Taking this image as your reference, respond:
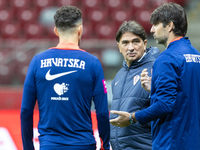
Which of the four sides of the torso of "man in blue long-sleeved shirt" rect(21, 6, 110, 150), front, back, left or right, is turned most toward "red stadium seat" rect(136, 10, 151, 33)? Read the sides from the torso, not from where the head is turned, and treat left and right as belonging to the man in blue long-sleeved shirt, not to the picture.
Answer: front

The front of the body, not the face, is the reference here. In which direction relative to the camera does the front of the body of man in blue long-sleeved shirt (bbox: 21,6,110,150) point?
away from the camera

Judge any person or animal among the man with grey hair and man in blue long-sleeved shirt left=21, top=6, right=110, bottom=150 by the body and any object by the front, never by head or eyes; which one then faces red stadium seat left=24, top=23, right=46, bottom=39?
the man in blue long-sleeved shirt

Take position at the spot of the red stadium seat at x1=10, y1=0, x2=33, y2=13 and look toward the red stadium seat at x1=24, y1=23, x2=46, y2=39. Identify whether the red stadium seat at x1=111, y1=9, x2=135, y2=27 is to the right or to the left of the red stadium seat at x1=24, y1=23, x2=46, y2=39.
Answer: left

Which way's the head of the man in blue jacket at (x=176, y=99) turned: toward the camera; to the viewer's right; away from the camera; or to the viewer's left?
to the viewer's left

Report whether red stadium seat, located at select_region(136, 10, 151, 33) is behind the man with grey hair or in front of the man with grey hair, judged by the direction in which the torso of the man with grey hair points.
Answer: behind

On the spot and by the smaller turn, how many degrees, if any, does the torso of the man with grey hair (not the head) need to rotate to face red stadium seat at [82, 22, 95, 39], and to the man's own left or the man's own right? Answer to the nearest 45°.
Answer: approximately 135° to the man's own right

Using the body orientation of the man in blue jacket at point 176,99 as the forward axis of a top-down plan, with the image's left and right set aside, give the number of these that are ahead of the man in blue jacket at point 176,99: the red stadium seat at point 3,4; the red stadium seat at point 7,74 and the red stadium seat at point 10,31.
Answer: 3

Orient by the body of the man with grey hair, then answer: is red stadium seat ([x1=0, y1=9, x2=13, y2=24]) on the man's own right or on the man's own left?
on the man's own right

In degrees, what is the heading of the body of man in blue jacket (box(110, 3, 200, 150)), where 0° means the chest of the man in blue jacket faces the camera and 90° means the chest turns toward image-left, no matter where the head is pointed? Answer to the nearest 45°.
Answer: approximately 135°

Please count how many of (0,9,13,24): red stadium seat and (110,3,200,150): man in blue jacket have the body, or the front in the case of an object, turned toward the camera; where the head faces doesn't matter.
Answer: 1

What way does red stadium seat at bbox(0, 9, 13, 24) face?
toward the camera

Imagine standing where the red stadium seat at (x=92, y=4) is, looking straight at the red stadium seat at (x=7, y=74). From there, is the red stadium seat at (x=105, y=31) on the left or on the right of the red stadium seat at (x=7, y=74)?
left

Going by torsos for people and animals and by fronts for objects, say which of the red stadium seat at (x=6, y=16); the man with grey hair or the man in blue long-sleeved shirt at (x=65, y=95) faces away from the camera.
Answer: the man in blue long-sleeved shirt

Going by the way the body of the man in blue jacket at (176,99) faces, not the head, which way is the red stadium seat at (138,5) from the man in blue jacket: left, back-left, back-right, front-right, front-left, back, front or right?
front-right

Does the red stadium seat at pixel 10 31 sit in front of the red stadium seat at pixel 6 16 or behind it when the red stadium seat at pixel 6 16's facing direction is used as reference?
in front
